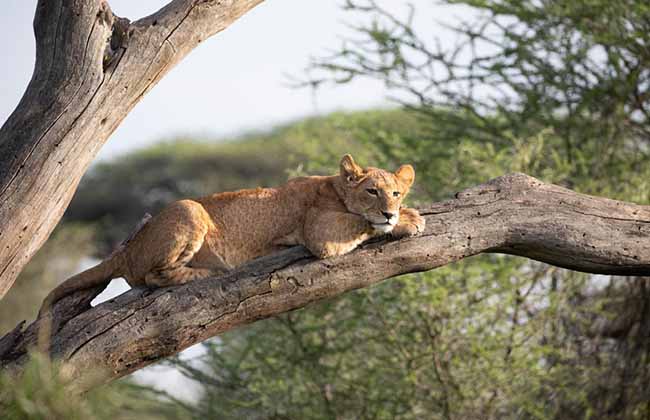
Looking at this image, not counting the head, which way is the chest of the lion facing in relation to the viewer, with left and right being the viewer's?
facing to the right of the viewer
